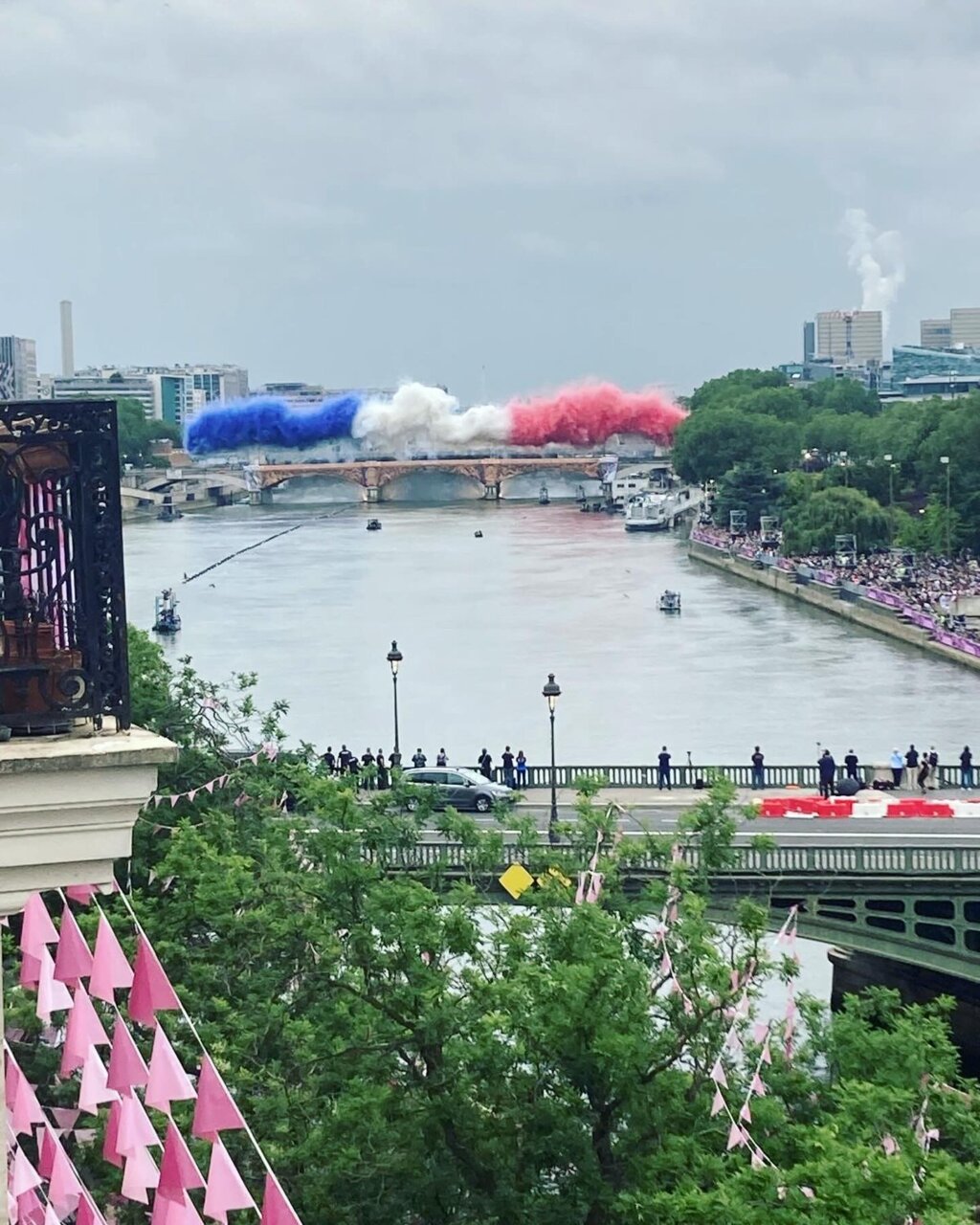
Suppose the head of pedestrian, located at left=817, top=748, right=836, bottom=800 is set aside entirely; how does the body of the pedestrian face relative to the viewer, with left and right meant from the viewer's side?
facing away from the viewer

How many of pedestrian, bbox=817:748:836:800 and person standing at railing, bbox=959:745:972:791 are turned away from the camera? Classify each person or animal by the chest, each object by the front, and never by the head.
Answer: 2

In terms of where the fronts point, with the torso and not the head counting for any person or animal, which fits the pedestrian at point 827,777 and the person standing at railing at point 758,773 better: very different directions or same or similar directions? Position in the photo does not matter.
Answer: same or similar directions

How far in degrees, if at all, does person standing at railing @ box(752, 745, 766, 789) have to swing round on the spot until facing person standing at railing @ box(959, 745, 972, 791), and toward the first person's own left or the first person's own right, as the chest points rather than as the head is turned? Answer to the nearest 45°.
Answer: approximately 90° to the first person's own right

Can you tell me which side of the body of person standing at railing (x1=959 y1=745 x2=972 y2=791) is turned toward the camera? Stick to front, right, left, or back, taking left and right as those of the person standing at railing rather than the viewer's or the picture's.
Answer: back

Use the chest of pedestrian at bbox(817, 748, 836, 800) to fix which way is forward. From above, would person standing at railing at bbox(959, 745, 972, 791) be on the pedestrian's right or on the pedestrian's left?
on the pedestrian's right

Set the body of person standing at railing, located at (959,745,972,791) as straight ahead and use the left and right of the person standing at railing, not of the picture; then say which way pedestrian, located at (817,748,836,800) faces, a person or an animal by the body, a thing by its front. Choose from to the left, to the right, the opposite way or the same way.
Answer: the same way

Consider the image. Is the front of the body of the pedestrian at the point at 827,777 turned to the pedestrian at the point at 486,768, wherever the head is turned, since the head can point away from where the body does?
no

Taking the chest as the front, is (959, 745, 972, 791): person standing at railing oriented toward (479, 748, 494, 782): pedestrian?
no

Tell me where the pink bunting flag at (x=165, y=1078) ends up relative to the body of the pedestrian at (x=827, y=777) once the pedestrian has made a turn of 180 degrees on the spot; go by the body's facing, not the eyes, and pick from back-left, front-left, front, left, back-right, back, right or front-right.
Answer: front

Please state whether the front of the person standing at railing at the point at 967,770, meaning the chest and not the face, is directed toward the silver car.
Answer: no

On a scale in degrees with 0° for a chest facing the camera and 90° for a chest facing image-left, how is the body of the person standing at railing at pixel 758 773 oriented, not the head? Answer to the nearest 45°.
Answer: approximately 180°

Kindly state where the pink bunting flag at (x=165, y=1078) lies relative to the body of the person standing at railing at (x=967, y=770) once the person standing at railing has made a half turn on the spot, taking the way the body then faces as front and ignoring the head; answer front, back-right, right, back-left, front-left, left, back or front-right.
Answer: front
